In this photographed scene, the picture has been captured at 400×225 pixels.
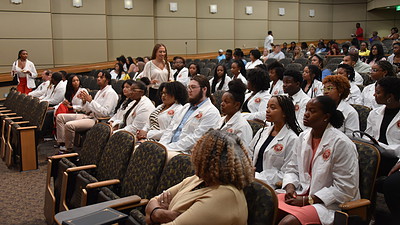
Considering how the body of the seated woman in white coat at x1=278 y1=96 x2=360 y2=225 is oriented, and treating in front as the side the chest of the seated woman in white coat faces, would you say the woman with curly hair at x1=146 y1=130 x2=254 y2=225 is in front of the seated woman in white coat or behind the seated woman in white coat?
in front

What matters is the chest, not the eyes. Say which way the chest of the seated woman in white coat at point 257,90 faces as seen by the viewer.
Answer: to the viewer's left

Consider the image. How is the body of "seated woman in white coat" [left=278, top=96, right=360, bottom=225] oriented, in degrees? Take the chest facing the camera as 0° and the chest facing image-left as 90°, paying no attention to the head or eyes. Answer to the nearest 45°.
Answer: approximately 45°

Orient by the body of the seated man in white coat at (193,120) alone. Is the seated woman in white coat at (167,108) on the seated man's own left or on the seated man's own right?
on the seated man's own right

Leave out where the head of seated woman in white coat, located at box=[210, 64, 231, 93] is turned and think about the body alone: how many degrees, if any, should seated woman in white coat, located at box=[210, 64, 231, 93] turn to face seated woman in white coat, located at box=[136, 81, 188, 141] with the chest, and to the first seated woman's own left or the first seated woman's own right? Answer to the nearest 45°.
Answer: approximately 45° to the first seated woman's own left

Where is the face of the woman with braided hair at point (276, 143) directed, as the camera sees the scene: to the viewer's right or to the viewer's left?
to the viewer's left

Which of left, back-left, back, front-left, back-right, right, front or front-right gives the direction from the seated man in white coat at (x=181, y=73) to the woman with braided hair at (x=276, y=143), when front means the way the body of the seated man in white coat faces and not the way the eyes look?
front-left

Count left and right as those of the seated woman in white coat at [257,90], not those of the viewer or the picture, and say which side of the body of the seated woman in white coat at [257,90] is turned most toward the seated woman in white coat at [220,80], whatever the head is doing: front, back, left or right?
right

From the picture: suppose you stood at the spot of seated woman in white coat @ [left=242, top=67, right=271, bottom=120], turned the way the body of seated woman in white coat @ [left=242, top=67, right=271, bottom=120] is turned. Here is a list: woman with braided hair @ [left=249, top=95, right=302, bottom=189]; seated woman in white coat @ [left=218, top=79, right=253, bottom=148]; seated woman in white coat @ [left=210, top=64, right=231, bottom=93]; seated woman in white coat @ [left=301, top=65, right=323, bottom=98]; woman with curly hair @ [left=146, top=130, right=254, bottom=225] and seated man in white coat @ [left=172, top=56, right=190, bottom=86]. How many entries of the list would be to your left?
3

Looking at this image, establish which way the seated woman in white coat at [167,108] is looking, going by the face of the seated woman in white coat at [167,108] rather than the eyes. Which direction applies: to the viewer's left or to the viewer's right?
to the viewer's left

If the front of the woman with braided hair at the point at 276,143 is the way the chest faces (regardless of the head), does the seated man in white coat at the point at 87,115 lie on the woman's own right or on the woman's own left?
on the woman's own right

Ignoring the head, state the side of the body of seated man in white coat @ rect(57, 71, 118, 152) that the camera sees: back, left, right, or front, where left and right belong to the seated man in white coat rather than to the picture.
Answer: left

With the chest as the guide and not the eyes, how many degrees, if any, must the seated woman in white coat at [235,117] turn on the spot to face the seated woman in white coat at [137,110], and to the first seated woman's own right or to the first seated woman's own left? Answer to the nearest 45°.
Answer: approximately 90° to the first seated woman's own right

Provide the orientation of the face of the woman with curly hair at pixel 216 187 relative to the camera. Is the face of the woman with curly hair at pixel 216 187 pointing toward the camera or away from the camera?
away from the camera

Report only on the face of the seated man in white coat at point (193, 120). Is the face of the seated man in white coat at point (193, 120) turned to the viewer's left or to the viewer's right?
to the viewer's left
